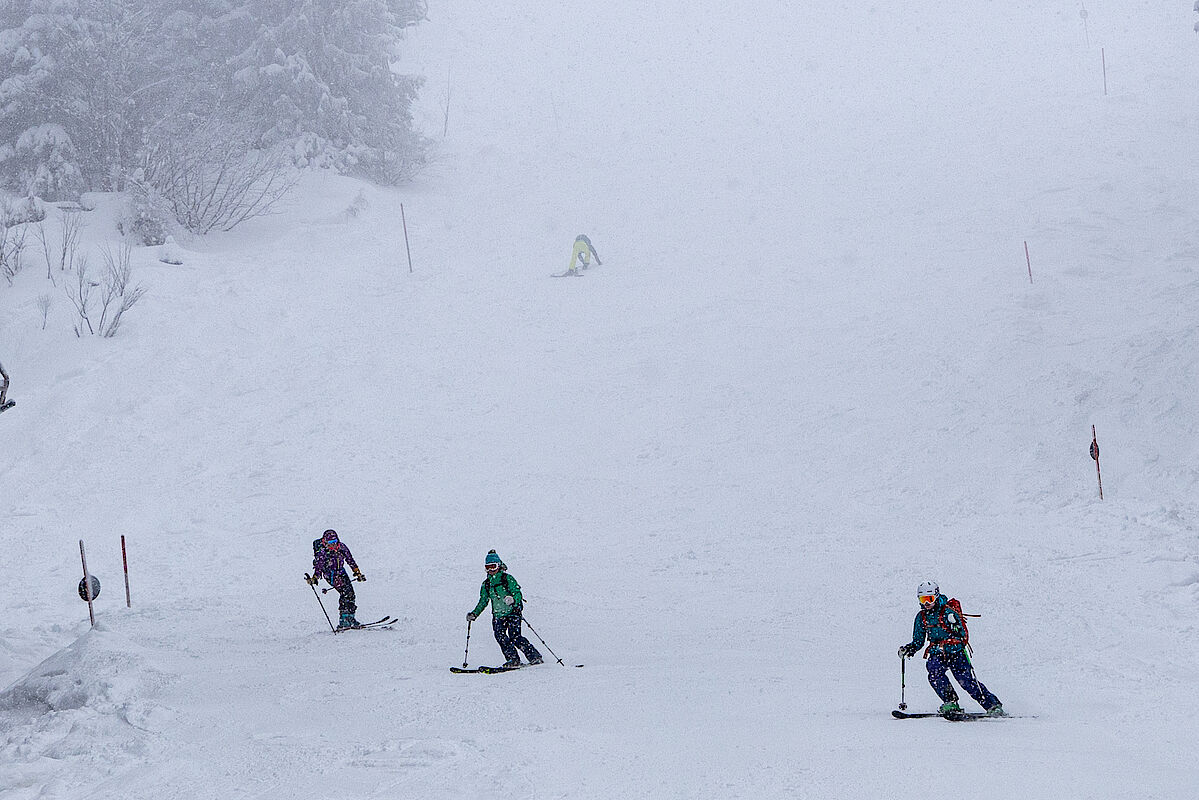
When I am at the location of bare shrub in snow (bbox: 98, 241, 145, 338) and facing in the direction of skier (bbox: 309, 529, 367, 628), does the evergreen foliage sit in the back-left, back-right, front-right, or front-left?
back-left

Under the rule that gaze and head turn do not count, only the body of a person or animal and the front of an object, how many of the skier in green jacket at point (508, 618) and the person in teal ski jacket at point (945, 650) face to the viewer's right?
0

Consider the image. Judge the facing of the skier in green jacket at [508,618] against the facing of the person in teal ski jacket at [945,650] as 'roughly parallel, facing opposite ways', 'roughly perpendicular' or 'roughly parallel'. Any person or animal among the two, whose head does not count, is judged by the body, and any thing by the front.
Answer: roughly parallel

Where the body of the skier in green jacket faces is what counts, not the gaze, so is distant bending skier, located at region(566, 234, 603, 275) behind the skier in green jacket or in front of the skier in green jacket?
behind

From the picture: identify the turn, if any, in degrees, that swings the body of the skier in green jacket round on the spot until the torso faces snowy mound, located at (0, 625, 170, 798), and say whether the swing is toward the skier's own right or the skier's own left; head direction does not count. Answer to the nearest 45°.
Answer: approximately 45° to the skier's own right

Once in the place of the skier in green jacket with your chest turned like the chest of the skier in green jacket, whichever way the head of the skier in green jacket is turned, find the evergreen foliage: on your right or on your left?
on your right

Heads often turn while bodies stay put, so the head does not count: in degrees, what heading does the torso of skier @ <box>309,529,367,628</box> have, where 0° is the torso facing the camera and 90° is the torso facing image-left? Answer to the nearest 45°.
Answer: approximately 315°

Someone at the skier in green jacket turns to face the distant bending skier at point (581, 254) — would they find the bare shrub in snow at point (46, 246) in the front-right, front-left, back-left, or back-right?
front-left

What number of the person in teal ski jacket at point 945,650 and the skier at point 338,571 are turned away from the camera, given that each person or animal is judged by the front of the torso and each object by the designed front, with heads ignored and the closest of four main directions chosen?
0
